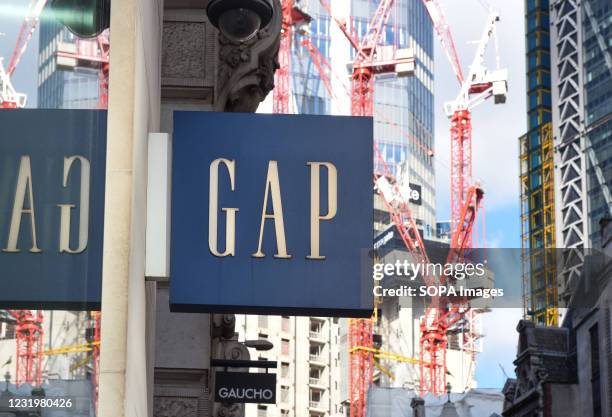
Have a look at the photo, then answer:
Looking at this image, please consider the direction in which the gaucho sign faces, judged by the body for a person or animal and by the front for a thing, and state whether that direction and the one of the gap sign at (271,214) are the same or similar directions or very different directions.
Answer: same or similar directions

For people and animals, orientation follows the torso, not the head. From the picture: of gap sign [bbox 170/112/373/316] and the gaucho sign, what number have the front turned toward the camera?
2

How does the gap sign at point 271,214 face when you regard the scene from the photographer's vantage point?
facing the viewer

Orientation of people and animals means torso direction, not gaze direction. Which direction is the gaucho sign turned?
toward the camera

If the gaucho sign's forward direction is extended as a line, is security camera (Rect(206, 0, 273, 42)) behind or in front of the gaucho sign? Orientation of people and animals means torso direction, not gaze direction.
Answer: in front

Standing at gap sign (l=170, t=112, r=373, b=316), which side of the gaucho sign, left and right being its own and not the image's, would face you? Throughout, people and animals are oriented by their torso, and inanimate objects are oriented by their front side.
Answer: front
